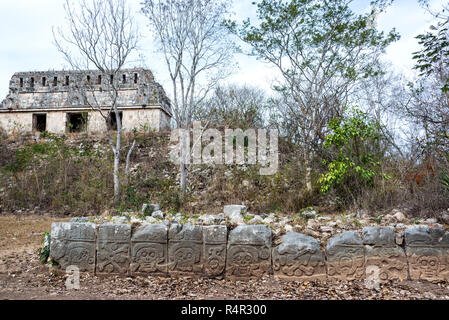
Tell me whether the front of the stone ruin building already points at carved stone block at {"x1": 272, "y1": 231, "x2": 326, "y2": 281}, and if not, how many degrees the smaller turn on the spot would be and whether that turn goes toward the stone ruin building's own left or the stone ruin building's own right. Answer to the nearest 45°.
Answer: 0° — it already faces it

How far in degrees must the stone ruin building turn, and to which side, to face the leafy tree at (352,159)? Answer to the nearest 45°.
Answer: approximately 45° to its left

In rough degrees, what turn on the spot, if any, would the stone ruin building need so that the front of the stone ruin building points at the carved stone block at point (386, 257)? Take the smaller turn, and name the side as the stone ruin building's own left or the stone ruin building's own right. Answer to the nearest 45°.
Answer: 0° — it already faces it

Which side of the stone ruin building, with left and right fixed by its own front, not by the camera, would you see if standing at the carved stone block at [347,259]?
front

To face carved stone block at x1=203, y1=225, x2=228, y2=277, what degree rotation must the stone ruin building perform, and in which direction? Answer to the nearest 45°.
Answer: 0° — it already faces it

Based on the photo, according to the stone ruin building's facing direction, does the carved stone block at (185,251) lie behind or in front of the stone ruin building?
in front

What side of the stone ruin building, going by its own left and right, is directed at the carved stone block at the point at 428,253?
front

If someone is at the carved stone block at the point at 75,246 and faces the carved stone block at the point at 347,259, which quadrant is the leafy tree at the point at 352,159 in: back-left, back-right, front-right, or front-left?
front-left

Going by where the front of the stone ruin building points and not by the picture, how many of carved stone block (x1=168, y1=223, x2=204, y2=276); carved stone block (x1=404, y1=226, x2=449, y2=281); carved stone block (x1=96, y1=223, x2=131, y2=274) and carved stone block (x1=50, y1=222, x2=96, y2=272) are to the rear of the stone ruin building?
0

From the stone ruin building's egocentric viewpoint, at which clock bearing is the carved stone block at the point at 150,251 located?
The carved stone block is roughly at 12 o'clock from the stone ruin building.

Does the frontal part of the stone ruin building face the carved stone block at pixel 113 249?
yes

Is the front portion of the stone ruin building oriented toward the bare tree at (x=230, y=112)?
no

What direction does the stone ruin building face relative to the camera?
toward the camera

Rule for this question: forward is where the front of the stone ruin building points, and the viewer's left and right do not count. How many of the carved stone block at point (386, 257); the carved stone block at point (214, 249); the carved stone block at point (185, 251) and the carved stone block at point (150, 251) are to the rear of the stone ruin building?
0

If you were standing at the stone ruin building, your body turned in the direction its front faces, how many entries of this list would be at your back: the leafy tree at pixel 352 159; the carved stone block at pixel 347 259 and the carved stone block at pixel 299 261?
0

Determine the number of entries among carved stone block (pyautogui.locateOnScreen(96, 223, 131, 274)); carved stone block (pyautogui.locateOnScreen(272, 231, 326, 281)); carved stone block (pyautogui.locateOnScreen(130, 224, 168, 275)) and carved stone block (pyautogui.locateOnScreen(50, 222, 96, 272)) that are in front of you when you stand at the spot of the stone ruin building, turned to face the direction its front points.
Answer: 4

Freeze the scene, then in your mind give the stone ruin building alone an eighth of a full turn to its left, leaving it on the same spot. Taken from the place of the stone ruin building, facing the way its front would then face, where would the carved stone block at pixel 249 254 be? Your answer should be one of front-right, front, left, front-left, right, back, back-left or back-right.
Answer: front-right
